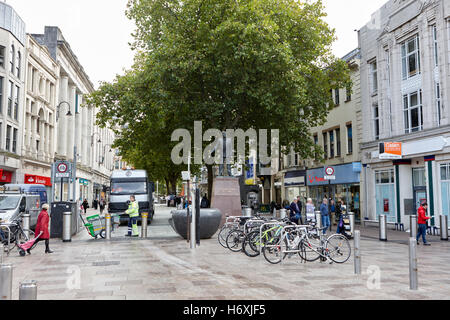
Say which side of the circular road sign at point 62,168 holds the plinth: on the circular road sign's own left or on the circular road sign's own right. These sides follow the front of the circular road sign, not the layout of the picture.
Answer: on the circular road sign's own left

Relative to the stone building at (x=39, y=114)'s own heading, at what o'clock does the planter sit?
The planter is roughly at 1 o'clock from the stone building.

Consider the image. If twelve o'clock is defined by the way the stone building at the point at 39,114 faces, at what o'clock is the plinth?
The plinth is roughly at 1 o'clock from the stone building.

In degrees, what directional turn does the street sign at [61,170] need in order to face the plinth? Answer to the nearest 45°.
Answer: approximately 90° to its left

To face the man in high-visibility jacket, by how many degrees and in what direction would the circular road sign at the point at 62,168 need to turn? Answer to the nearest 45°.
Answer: approximately 45° to its left

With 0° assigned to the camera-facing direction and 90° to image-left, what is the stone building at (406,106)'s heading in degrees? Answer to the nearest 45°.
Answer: approximately 45°

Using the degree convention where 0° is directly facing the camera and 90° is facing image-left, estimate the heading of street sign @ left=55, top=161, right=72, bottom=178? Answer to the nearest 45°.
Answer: approximately 0°

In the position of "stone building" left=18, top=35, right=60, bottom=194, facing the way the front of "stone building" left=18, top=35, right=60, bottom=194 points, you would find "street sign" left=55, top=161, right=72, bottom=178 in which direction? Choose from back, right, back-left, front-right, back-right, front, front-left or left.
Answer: front-right

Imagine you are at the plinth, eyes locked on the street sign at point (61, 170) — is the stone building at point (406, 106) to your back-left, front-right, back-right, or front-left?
back-left

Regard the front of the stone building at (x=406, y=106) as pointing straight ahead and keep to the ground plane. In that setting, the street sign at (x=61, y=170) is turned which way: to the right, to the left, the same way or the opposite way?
to the left

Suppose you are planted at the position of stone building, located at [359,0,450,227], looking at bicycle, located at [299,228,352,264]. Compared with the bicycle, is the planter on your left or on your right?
right

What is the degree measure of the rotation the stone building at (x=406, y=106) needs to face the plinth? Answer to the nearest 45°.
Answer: approximately 45° to its right
